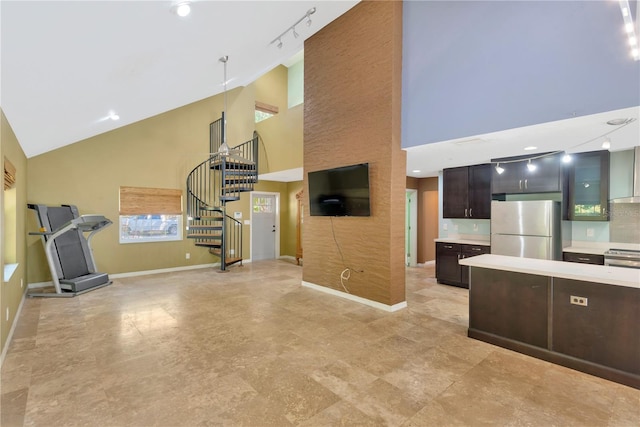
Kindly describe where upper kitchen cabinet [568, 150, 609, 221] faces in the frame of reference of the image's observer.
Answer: facing the viewer

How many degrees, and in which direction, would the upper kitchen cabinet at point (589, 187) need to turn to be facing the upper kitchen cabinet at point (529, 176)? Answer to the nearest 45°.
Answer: approximately 90° to its right

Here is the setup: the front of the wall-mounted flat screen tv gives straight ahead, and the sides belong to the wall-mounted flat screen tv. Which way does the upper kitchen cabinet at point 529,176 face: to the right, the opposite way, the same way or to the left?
the same way

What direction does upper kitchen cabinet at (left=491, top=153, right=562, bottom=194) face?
toward the camera

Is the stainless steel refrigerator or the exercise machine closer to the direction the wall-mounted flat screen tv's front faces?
the exercise machine

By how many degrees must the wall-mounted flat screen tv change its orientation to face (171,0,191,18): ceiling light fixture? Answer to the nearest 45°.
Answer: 0° — it already faces it

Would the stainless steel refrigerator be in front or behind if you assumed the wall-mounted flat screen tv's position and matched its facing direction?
behind

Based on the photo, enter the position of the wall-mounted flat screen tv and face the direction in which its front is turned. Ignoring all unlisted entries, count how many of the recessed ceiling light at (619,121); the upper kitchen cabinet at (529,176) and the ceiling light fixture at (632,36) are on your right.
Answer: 0

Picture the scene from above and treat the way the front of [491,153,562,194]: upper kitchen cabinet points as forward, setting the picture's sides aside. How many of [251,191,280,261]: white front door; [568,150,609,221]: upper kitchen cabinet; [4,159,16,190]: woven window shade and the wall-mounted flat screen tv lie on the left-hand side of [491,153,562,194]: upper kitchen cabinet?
1

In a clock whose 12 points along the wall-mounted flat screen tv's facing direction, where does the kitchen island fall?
The kitchen island is roughly at 9 o'clock from the wall-mounted flat screen tv.

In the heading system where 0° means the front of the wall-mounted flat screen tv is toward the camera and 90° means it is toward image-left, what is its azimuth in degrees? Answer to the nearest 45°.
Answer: approximately 45°

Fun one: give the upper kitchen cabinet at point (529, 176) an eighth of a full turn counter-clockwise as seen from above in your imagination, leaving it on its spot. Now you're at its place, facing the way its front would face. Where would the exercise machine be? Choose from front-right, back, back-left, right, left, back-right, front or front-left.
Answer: right

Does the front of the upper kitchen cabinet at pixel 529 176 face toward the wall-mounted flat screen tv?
no

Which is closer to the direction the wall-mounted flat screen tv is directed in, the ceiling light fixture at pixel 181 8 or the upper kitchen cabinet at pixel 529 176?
the ceiling light fixture

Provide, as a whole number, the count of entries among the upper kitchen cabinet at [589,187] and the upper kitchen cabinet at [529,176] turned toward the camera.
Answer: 2
